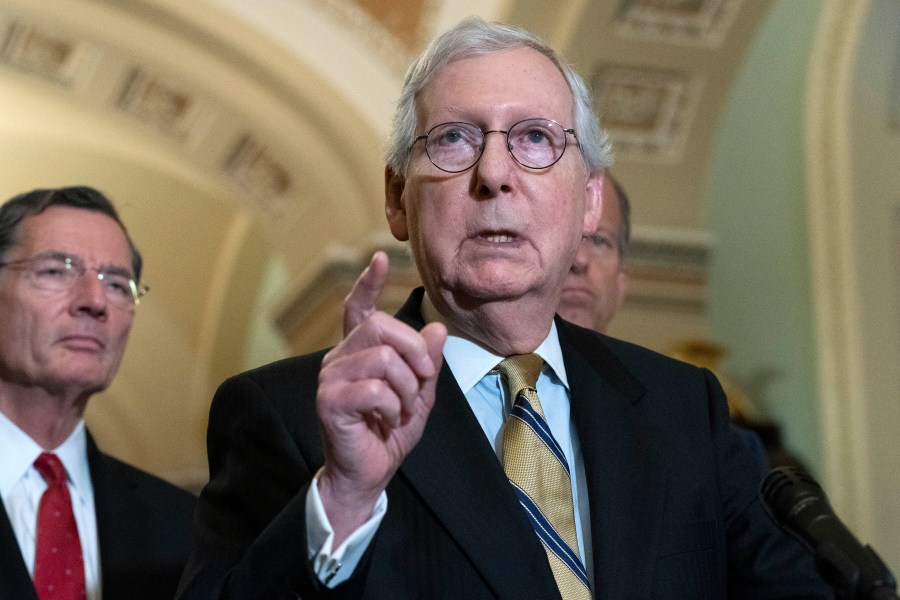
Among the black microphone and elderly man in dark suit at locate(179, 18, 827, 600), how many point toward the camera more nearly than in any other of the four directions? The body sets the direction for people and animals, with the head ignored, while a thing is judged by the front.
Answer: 1

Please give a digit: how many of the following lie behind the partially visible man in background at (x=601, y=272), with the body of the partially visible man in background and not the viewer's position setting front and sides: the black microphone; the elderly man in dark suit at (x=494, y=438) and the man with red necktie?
0

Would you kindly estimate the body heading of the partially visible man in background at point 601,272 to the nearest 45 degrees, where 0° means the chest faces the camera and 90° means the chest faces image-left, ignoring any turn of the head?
approximately 45°

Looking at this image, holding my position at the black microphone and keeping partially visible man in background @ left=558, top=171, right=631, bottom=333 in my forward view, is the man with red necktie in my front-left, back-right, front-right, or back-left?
front-left

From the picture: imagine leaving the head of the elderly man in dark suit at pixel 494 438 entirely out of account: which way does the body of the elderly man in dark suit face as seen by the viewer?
toward the camera

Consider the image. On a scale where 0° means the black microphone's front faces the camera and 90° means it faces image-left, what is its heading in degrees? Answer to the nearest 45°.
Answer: approximately 90°

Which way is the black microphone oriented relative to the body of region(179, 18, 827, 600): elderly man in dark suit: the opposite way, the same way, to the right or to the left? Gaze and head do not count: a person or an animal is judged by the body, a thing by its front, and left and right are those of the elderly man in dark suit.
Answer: to the right

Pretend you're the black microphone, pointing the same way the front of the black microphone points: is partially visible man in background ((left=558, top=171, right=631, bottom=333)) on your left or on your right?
on your right

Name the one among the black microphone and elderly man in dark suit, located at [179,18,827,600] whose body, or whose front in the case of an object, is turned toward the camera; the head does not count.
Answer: the elderly man in dark suit

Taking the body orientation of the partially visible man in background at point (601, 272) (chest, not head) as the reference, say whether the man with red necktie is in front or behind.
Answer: in front

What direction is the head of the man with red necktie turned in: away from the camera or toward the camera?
toward the camera

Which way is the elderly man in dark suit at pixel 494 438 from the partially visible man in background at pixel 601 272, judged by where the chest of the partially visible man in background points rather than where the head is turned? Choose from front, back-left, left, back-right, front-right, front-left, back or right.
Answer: front-left

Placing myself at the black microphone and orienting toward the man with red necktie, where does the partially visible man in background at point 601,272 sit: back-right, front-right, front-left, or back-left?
front-right

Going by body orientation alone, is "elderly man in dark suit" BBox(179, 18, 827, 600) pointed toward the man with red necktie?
no

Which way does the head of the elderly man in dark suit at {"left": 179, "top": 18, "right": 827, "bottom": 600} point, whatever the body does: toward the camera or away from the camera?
toward the camera

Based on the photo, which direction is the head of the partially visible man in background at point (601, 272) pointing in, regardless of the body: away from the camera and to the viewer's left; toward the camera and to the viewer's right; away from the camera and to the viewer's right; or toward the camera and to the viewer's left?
toward the camera and to the viewer's left

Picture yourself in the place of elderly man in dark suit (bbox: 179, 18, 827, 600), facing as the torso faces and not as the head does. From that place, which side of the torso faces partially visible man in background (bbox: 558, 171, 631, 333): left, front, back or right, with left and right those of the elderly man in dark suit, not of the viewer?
back
